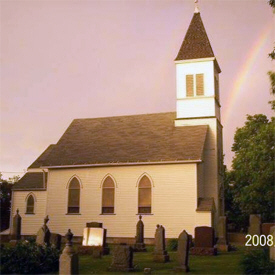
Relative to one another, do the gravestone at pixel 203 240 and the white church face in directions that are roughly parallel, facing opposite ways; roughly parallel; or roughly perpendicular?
roughly perpendicular

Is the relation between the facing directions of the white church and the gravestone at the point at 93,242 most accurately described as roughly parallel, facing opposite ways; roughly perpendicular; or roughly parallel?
roughly perpendicular

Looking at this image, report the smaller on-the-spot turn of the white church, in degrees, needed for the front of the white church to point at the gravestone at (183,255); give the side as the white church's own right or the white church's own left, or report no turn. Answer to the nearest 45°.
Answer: approximately 90° to the white church's own right

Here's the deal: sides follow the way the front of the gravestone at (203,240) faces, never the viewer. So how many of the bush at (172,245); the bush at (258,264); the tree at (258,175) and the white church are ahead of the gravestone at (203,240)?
1

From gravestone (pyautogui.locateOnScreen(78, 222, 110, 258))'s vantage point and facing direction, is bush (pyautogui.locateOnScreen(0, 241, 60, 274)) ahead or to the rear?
ahead

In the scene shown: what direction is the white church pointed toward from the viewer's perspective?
to the viewer's right

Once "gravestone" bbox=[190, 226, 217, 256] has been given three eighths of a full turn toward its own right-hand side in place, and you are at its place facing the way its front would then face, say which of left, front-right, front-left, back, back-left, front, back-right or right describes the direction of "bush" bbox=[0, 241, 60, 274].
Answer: left

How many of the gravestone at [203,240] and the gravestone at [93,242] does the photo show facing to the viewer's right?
0

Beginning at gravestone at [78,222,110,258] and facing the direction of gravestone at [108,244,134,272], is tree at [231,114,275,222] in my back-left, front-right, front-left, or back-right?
back-left

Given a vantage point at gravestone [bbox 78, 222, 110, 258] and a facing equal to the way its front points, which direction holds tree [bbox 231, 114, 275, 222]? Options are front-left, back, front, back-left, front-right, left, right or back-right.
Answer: back-left
